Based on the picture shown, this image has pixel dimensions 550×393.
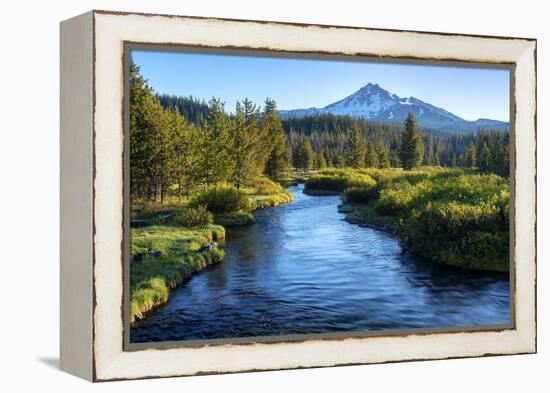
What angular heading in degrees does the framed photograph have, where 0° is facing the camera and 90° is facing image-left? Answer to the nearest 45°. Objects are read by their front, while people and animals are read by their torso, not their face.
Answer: approximately 315°
